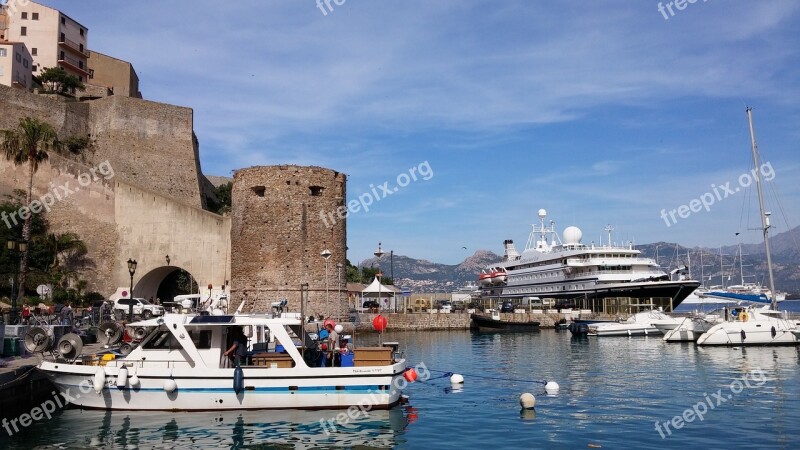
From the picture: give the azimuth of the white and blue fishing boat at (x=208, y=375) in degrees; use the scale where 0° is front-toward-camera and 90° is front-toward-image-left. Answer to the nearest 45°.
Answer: approximately 90°

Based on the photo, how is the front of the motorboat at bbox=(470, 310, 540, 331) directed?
to the viewer's left

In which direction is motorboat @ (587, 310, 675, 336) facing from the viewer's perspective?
to the viewer's right

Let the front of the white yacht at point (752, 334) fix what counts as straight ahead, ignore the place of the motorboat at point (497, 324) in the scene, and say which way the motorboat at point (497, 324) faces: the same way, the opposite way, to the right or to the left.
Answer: the opposite way

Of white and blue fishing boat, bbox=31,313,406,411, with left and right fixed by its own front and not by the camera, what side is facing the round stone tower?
right

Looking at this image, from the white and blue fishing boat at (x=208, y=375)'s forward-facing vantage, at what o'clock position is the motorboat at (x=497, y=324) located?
The motorboat is roughly at 4 o'clock from the white and blue fishing boat.

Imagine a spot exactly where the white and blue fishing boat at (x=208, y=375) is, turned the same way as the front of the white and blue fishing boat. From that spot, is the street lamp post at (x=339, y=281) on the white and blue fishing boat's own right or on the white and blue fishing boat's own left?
on the white and blue fishing boat's own right
